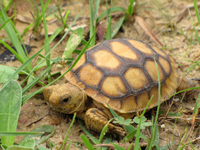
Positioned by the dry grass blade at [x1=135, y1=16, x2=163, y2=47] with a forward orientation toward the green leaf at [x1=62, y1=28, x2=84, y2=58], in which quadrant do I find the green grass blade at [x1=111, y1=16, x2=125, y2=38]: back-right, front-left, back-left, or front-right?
front-right

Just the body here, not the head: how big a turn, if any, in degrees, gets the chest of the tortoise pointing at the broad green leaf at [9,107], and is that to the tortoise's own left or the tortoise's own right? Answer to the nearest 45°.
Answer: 0° — it already faces it

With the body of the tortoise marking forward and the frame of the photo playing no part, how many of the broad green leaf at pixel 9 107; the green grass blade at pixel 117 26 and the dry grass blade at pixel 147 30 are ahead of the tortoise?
1

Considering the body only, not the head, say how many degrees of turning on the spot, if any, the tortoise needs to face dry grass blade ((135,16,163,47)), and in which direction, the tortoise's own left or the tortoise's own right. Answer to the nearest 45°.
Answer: approximately 135° to the tortoise's own right

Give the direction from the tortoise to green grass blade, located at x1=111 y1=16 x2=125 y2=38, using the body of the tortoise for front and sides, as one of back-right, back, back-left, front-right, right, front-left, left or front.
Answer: back-right

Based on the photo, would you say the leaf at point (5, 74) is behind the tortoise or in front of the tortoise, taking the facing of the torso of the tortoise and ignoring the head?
in front

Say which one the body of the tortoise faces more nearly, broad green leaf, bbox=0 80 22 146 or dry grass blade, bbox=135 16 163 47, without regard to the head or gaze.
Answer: the broad green leaf

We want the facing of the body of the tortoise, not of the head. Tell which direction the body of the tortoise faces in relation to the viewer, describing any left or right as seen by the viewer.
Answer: facing the viewer and to the left of the viewer

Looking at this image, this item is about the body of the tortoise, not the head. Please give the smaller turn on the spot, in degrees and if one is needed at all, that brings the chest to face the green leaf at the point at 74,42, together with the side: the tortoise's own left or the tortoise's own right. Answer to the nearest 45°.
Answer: approximately 90° to the tortoise's own right
